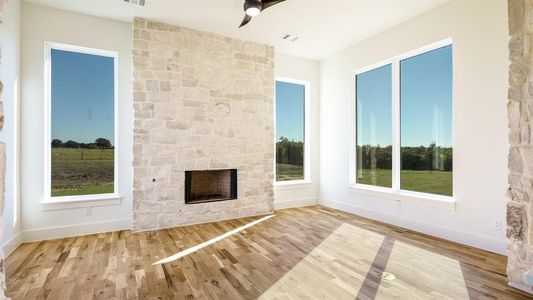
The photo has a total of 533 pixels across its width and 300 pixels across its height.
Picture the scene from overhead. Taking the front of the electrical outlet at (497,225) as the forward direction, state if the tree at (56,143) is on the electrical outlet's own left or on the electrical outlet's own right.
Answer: on the electrical outlet's own right

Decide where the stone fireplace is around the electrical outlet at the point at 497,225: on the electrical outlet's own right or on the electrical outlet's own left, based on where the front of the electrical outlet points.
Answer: on the electrical outlet's own right

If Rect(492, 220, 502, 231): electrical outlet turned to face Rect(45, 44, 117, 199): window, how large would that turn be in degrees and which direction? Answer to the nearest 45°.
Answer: approximately 45° to its right

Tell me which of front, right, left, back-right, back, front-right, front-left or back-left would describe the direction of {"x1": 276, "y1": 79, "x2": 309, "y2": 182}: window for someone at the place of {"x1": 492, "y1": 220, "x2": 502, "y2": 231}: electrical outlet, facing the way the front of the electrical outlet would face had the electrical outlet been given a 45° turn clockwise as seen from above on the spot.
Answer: front-right

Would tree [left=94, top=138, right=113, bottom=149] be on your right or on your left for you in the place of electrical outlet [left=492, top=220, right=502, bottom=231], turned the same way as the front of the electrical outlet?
on your right
